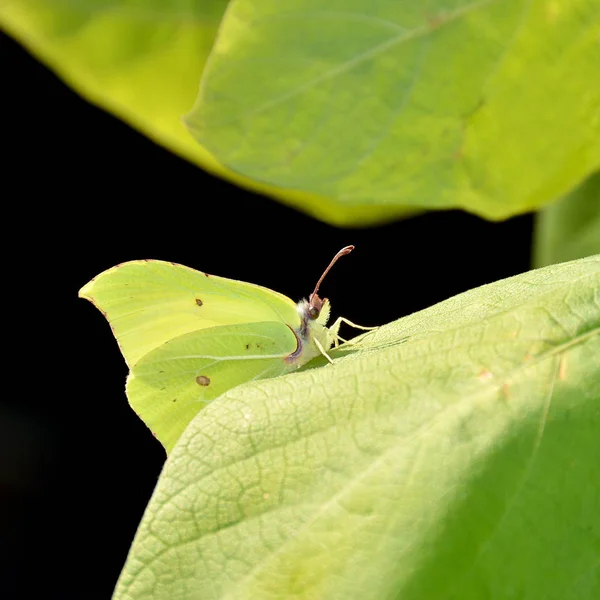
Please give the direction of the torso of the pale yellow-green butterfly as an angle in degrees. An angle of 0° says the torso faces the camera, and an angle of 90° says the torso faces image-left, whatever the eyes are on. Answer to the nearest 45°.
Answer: approximately 270°
